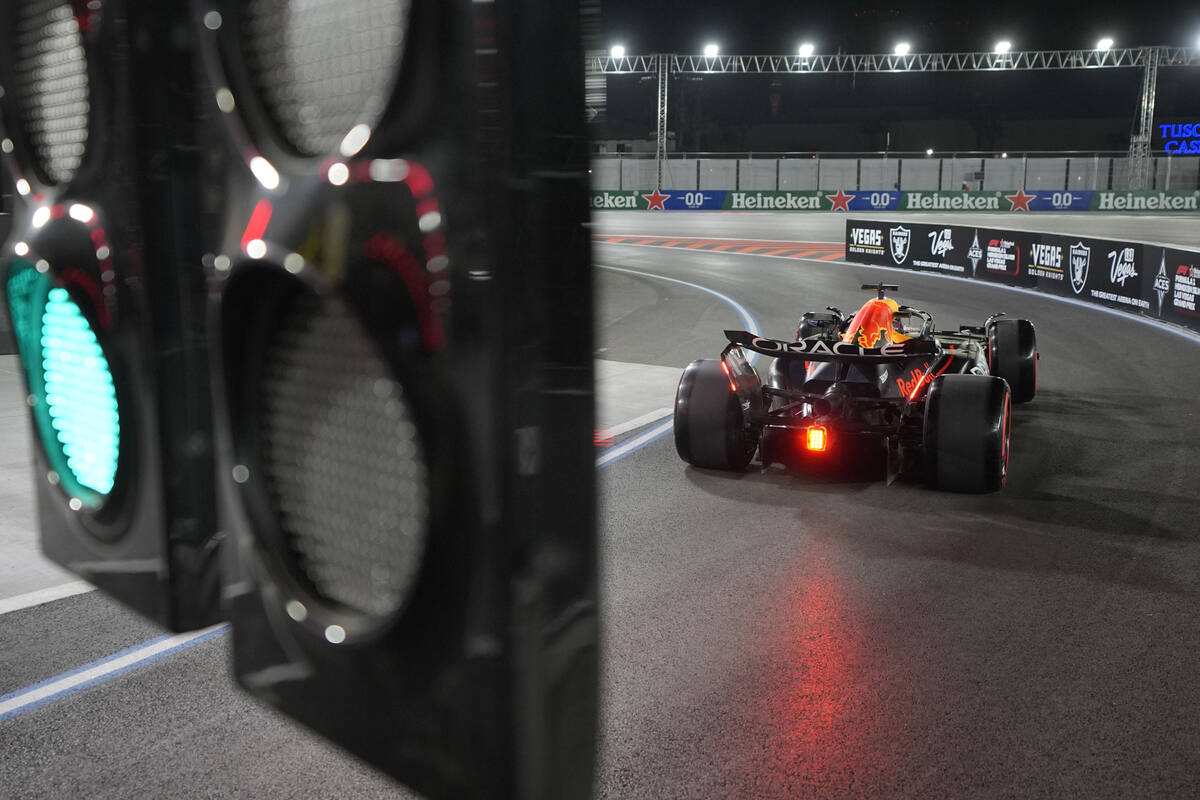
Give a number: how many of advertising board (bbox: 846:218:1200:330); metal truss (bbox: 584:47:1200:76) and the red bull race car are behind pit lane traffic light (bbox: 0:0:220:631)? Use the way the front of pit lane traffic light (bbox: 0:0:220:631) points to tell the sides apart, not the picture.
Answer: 3

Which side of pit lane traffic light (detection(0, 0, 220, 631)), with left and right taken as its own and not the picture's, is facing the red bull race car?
back

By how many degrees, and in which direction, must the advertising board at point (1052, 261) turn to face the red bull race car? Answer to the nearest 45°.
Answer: approximately 45° to its left

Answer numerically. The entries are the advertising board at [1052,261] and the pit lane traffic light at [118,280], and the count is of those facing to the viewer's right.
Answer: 0

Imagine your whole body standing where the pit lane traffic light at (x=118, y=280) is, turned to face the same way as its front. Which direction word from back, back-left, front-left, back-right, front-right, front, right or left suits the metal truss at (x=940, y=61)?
back

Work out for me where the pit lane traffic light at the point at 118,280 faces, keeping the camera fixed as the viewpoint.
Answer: facing the viewer and to the left of the viewer

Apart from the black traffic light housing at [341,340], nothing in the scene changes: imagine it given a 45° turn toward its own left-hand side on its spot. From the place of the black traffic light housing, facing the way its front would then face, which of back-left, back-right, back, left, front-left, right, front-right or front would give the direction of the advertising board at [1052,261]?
back-left

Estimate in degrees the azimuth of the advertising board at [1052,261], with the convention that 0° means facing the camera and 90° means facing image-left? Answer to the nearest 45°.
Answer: approximately 45°

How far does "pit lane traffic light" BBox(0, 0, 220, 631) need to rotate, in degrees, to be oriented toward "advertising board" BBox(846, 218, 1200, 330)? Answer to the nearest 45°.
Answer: approximately 180°

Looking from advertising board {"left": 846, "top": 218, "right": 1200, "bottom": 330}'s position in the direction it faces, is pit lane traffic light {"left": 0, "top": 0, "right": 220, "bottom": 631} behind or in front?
in front
